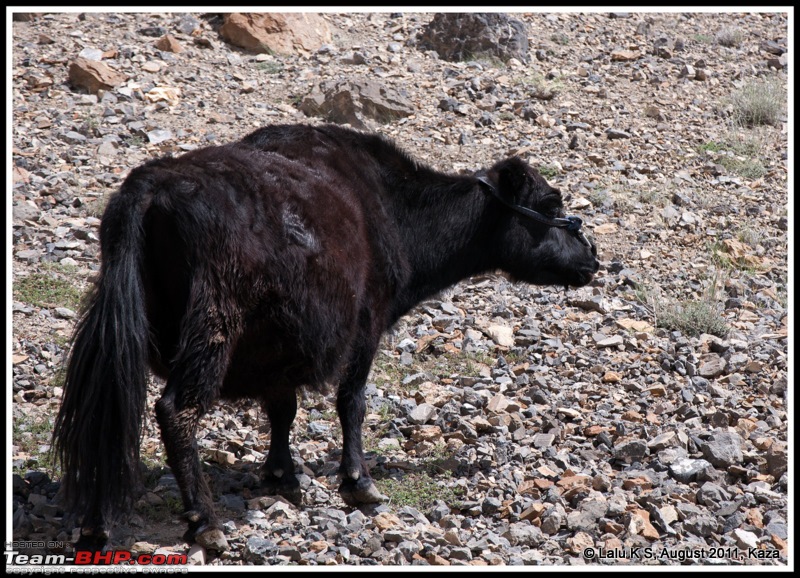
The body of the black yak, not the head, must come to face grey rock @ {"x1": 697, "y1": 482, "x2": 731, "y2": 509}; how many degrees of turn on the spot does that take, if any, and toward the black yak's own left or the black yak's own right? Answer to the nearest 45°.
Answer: approximately 45° to the black yak's own right

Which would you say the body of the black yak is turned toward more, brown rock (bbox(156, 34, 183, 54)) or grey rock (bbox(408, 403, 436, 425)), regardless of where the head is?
the grey rock

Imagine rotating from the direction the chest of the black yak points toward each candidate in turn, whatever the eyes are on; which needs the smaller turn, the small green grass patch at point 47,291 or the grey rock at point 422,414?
the grey rock

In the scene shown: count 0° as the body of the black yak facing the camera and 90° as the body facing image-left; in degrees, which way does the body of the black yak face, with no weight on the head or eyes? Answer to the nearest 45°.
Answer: approximately 225°

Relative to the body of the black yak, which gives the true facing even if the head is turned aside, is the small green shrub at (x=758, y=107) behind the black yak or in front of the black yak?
in front

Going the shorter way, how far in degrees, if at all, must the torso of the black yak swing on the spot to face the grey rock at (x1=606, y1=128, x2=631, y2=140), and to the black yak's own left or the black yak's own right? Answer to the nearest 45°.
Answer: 0° — it already faces it

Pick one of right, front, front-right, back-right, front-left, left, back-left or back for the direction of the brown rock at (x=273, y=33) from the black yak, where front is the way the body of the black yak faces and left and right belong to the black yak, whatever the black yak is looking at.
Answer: front-left

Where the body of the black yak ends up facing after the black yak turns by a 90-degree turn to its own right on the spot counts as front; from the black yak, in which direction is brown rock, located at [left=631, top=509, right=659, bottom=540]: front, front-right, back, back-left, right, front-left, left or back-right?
front-left

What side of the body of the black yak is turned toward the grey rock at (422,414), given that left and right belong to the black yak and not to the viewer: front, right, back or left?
front

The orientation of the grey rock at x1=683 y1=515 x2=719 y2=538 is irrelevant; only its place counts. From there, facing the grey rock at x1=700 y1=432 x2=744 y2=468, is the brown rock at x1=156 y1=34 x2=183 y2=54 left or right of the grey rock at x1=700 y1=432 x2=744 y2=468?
left

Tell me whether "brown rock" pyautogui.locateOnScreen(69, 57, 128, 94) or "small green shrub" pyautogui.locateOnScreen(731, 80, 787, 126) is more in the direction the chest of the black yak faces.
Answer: the small green shrub

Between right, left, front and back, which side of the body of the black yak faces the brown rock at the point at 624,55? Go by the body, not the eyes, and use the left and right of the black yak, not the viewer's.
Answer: front

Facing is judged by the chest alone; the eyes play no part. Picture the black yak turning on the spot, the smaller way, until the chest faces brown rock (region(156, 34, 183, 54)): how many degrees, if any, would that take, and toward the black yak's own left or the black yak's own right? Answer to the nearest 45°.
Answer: approximately 45° to the black yak's own left

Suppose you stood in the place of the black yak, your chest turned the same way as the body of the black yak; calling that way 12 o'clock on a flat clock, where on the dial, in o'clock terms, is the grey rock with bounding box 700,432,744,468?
The grey rock is roughly at 1 o'clock from the black yak.

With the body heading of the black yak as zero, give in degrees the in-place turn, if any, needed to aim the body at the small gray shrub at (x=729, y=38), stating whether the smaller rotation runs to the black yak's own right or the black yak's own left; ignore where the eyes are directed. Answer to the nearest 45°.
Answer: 0° — it already faces it

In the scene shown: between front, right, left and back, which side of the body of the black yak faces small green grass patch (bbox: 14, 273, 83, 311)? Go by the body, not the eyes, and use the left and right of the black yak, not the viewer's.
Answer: left
